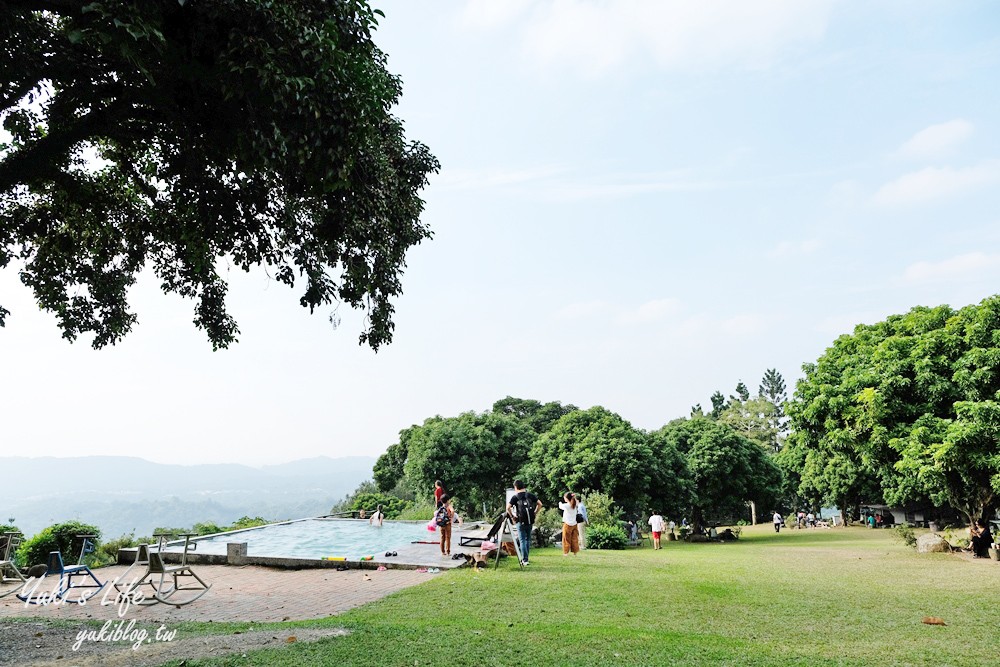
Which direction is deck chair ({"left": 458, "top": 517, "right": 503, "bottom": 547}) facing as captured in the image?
to the viewer's left

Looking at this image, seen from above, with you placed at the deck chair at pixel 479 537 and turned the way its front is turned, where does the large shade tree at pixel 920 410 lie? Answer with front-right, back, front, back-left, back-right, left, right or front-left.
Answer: back

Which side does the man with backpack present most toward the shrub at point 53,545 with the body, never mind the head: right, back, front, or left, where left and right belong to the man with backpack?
left

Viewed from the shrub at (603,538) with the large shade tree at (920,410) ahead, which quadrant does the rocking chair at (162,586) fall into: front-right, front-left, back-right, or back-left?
back-right

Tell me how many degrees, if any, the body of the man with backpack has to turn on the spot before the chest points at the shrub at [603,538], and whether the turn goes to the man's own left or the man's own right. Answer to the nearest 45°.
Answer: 0° — they already face it

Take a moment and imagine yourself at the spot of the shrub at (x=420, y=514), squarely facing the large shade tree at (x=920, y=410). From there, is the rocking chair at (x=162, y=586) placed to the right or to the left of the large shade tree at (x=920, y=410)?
right

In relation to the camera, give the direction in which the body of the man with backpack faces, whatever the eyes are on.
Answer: away from the camera

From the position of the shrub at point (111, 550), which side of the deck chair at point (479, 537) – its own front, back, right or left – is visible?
front

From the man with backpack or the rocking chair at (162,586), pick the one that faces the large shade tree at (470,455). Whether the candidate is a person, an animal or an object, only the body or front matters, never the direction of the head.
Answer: the man with backpack

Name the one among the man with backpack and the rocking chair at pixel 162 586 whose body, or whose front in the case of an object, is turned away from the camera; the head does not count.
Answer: the man with backpack

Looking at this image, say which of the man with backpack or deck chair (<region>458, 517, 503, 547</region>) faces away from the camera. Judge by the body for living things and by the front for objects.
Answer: the man with backpack
